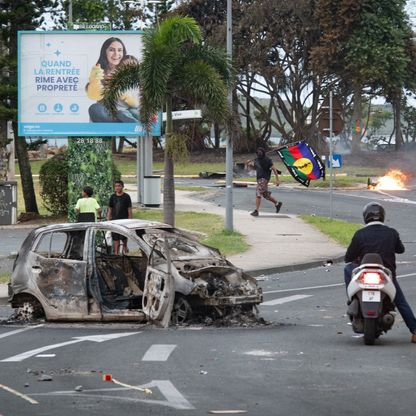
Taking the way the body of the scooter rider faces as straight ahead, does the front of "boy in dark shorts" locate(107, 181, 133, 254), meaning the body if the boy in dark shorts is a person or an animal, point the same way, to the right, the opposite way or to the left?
the opposite way

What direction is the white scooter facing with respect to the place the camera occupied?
facing away from the viewer

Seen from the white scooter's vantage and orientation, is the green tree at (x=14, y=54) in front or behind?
in front

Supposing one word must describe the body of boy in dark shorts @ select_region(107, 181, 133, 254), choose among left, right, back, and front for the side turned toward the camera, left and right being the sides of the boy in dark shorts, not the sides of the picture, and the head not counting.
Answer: front

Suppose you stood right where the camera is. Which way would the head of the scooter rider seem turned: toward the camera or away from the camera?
away from the camera

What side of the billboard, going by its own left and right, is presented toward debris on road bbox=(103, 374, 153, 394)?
front

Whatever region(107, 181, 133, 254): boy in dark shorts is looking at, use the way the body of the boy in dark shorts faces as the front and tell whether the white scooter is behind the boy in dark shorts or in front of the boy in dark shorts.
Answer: in front

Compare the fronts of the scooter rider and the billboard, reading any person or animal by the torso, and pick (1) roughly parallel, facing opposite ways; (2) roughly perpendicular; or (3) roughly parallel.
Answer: roughly parallel, facing opposite ways

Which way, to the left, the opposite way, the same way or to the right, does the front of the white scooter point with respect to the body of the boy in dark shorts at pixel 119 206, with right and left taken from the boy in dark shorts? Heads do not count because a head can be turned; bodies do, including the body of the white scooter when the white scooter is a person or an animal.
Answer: the opposite way

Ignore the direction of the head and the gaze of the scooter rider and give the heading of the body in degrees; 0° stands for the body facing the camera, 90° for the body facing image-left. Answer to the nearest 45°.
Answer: approximately 180°

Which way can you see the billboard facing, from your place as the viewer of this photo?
facing the viewer

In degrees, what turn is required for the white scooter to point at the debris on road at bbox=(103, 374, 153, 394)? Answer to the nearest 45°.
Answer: approximately 135° to its left

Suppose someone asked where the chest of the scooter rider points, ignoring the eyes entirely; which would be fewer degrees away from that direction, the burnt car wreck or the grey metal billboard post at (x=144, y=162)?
the grey metal billboard post

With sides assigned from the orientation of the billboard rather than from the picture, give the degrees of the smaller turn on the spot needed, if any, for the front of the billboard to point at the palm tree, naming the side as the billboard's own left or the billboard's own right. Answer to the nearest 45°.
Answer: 0° — it already faces it
